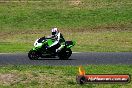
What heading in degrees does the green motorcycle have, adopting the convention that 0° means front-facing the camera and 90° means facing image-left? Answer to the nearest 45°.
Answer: approximately 90°
